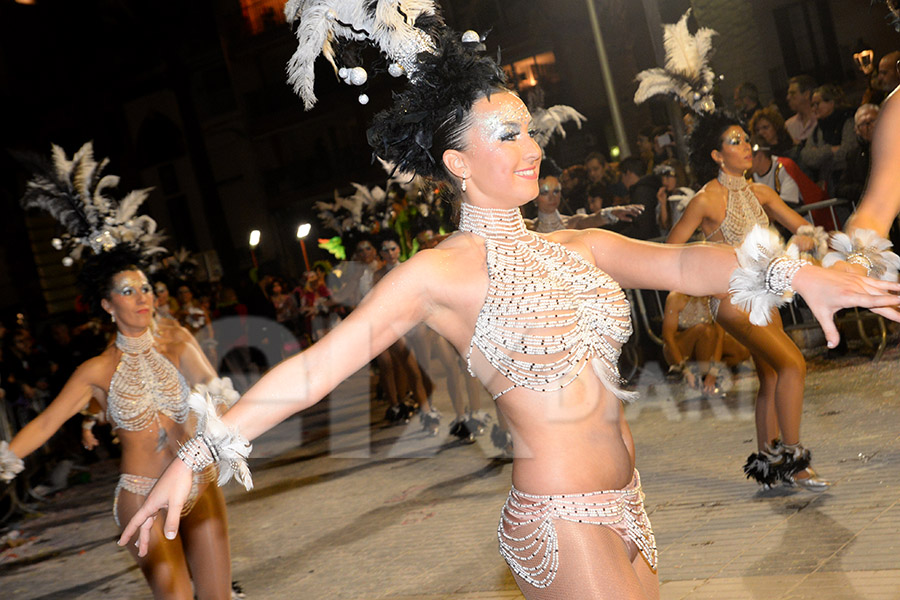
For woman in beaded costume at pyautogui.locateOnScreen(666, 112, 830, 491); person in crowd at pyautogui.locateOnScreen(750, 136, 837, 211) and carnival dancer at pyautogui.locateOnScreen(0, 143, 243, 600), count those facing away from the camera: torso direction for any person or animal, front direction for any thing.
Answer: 0

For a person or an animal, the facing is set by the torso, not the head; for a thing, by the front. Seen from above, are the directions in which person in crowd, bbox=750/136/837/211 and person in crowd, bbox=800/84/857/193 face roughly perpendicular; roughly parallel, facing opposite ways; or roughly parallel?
roughly parallel

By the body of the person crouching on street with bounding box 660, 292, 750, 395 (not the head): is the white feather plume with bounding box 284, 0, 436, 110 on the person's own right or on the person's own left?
on the person's own right

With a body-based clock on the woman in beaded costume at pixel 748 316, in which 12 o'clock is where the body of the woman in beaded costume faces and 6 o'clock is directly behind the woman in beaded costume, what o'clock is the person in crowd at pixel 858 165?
The person in crowd is roughly at 8 o'clock from the woman in beaded costume.

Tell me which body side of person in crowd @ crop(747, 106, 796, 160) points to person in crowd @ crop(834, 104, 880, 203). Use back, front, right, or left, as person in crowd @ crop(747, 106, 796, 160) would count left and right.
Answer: left

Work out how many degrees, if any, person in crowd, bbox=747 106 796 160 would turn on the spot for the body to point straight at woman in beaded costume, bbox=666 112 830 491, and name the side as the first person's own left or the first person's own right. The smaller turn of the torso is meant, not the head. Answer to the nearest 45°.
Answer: approximately 45° to the first person's own left

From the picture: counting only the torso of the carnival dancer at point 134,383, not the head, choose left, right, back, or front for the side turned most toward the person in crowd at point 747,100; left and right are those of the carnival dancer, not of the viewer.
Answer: left

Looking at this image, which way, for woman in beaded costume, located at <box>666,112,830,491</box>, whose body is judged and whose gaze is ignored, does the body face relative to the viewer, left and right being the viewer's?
facing the viewer and to the right of the viewer

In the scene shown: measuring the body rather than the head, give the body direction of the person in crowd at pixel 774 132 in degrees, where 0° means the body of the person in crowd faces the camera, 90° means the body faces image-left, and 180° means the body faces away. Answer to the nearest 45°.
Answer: approximately 45°

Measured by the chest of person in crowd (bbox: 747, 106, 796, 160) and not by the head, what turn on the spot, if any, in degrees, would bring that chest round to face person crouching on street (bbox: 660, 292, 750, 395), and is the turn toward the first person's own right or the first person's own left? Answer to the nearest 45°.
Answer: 0° — they already face them

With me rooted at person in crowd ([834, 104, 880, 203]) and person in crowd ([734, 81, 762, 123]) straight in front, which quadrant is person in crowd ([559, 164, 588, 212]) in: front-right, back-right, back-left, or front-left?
front-left

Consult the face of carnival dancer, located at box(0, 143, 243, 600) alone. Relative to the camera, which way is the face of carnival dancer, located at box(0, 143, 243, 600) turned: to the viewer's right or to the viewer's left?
to the viewer's right
